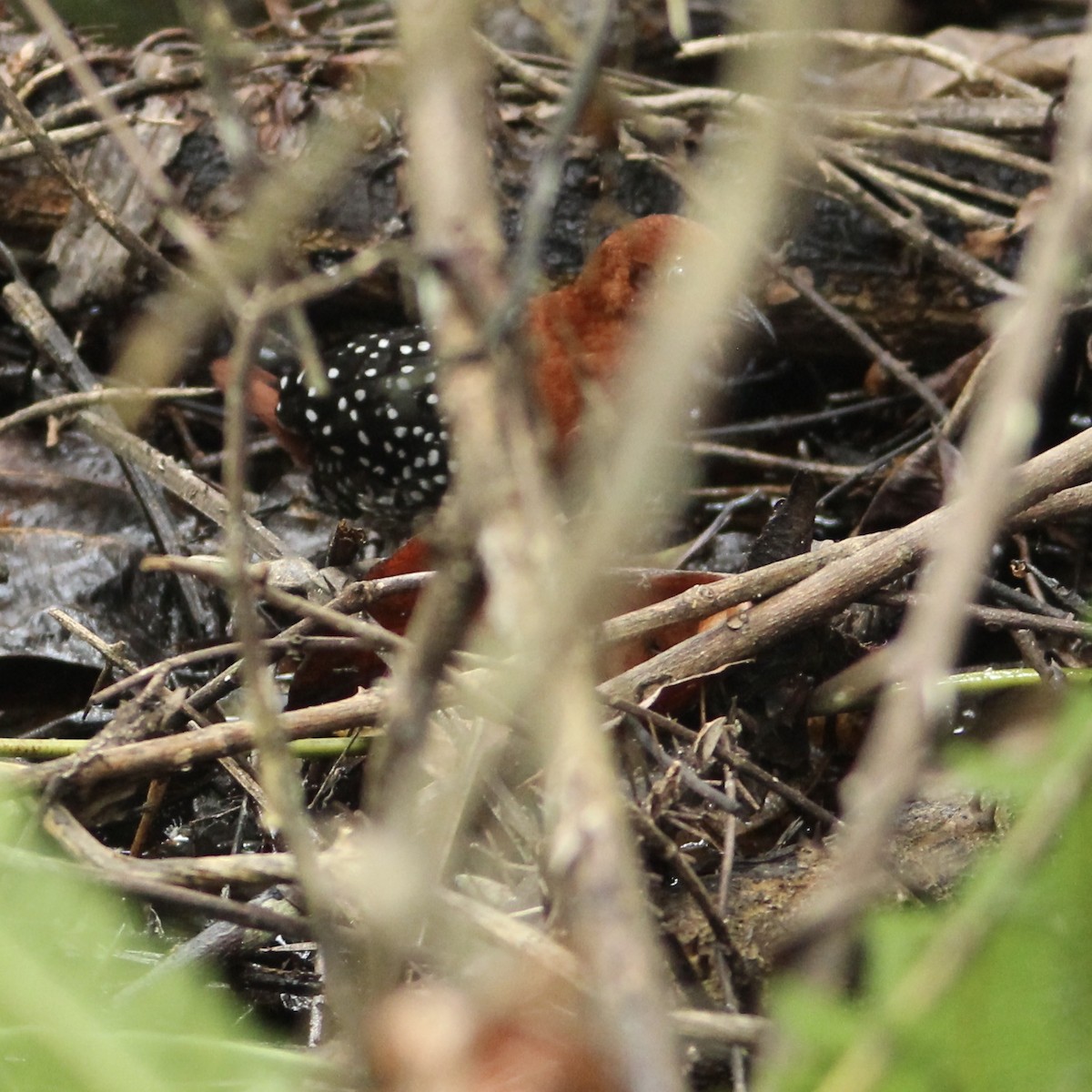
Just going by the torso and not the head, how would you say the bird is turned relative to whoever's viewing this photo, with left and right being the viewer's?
facing to the right of the viewer

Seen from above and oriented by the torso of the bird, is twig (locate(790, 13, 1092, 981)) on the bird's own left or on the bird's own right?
on the bird's own right
